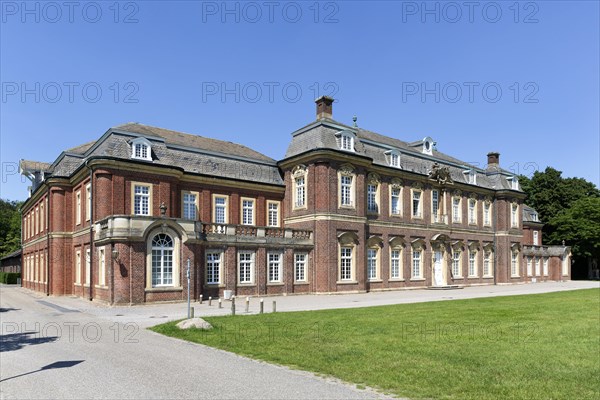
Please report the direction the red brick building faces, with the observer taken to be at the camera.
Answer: facing the viewer and to the right of the viewer
